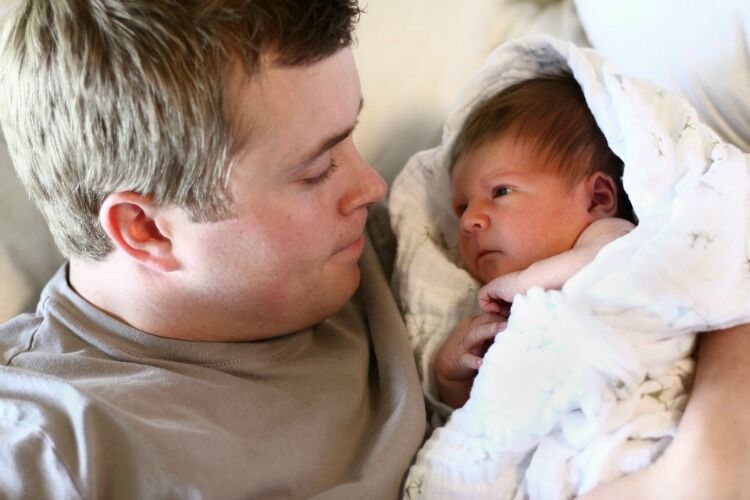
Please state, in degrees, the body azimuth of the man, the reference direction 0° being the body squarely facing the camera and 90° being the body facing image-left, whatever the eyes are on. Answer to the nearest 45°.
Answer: approximately 315°

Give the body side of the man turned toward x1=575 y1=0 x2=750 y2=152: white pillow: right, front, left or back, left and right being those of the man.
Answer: left
